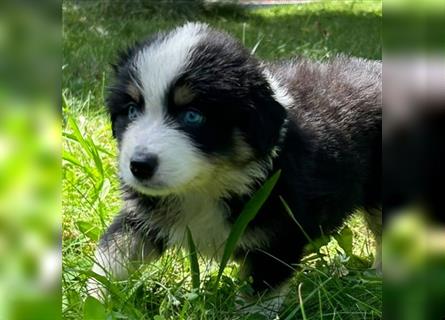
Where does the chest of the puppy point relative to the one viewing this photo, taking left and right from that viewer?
facing the viewer and to the left of the viewer
